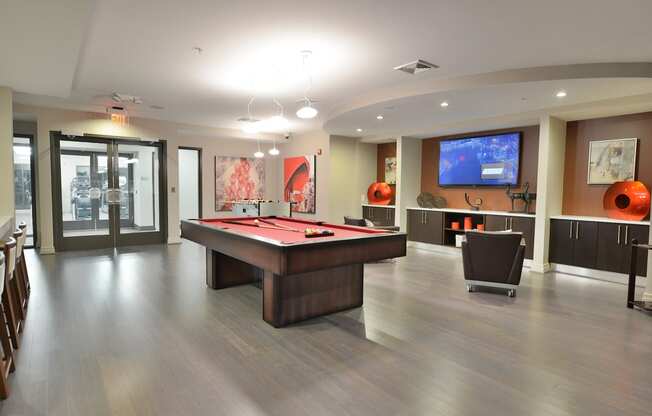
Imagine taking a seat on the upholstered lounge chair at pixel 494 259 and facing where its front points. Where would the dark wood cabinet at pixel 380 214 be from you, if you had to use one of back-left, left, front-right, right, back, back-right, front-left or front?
front-left

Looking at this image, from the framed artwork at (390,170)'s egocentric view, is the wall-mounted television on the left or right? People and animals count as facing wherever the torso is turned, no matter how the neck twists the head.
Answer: on its left

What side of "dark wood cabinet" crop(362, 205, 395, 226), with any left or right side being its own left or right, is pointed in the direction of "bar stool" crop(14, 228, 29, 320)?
front

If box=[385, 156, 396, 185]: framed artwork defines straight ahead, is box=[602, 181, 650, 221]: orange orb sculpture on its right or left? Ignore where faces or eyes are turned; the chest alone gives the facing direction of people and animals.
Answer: on its left

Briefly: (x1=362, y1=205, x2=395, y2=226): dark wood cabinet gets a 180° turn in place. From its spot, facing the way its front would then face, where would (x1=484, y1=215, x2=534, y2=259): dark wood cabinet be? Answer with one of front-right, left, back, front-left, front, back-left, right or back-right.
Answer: right

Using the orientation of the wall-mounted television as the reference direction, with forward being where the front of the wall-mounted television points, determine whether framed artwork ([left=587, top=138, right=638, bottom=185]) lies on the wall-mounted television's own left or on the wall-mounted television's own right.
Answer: on the wall-mounted television's own left

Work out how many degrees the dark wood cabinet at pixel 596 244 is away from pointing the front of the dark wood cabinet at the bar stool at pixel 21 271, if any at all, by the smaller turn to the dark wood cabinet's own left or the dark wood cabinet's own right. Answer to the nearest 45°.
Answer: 0° — it already faces it

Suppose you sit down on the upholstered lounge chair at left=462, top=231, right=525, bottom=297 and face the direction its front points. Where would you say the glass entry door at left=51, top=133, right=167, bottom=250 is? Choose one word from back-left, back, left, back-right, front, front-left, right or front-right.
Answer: left

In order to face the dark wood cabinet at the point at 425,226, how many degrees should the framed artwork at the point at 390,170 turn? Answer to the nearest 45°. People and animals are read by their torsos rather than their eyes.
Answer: approximately 90° to its left

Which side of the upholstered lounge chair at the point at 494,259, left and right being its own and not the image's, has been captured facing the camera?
back

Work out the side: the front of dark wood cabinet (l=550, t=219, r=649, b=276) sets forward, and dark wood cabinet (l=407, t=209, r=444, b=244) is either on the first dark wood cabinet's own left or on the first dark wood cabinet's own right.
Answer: on the first dark wood cabinet's own right

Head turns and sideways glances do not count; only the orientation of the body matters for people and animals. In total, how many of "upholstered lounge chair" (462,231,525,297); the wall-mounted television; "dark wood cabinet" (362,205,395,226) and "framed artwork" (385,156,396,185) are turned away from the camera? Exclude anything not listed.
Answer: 1

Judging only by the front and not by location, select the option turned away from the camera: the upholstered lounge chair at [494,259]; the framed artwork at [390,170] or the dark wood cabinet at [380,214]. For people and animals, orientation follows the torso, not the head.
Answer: the upholstered lounge chair

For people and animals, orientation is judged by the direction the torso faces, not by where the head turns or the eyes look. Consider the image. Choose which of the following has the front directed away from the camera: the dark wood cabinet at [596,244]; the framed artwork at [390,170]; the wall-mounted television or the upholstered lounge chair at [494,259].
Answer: the upholstered lounge chair

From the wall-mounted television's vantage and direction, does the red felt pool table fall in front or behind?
in front
